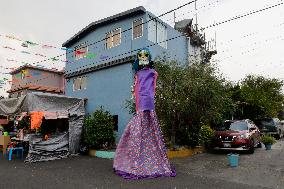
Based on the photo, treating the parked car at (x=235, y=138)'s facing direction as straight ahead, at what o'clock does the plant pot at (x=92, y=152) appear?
The plant pot is roughly at 1 o'clock from the parked car.

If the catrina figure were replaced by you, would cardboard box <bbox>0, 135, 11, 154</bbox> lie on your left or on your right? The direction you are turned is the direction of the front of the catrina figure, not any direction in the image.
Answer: on your right

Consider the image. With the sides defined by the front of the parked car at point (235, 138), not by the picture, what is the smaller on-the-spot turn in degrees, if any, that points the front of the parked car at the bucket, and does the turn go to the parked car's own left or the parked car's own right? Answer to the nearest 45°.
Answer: approximately 45° to the parked car's own left

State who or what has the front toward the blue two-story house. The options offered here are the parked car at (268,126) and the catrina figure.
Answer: the parked car

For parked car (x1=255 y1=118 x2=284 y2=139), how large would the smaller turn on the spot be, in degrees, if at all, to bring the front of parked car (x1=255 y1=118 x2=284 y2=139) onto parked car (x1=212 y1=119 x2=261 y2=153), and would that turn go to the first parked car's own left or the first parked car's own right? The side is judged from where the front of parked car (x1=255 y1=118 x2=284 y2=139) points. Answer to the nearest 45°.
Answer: approximately 45° to the first parked car's own left

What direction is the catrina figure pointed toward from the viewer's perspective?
toward the camera

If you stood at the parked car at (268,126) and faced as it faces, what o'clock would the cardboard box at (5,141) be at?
The cardboard box is roughly at 12 o'clock from the parked car.

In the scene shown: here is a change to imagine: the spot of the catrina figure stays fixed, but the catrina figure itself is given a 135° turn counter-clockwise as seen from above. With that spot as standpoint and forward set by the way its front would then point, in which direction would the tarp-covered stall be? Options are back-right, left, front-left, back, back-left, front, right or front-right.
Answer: left

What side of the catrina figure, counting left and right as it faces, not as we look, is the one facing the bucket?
left

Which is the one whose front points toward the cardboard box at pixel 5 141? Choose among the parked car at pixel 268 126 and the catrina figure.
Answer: the parked car

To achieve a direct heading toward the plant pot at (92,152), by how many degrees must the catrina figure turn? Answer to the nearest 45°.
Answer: approximately 135° to its right

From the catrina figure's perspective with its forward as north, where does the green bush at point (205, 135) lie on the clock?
The green bush is roughly at 7 o'clock from the catrina figure.
